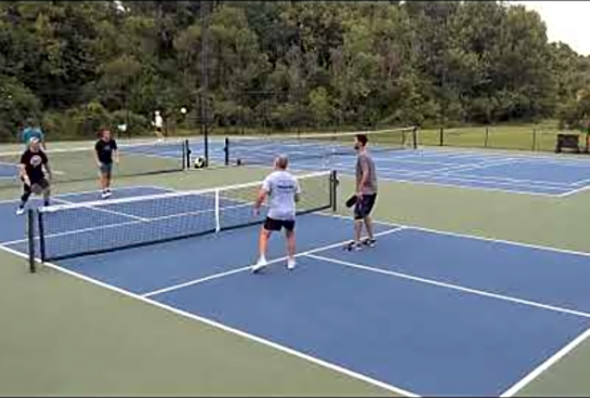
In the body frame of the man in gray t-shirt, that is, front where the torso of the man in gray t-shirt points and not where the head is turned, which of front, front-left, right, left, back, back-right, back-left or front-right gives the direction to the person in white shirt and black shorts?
front-left

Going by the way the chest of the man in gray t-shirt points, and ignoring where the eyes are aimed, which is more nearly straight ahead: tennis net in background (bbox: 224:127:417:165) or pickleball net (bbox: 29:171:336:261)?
the pickleball net

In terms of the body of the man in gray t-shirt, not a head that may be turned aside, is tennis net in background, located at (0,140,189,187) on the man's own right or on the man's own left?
on the man's own right

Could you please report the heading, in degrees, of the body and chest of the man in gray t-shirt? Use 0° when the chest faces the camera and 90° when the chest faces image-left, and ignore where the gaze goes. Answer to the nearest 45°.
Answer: approximately 90°

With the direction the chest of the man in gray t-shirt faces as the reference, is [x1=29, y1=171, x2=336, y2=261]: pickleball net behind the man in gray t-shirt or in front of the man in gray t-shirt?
in front

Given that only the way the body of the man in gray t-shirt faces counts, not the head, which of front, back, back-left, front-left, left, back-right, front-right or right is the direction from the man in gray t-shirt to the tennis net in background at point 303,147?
right
